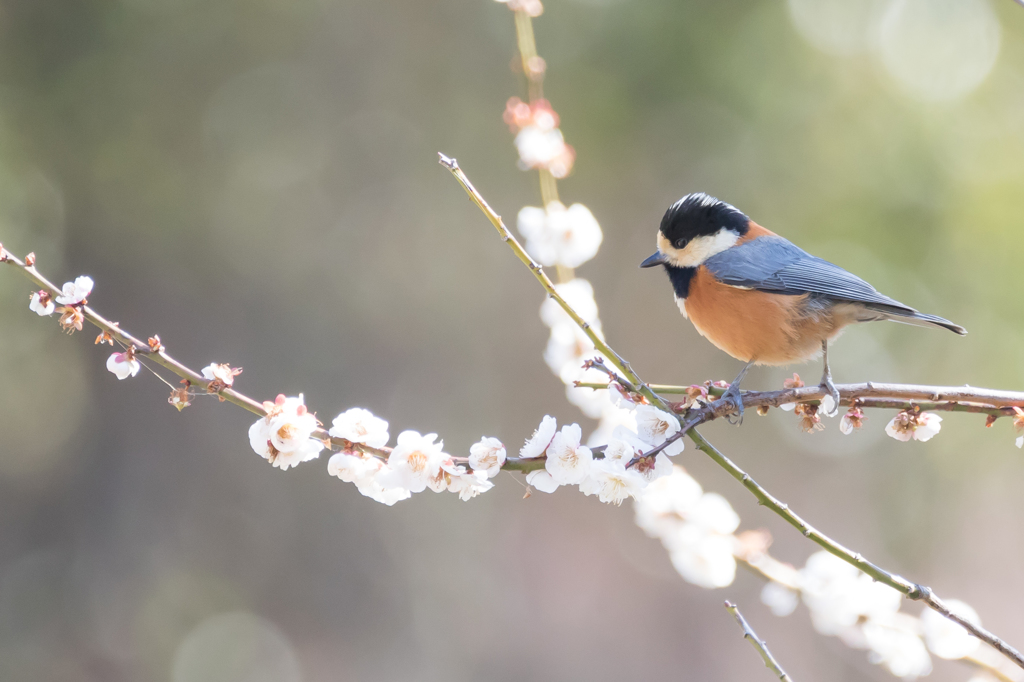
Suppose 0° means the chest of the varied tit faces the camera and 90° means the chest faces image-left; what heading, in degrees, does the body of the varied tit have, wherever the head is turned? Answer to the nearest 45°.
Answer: approximately 90°
